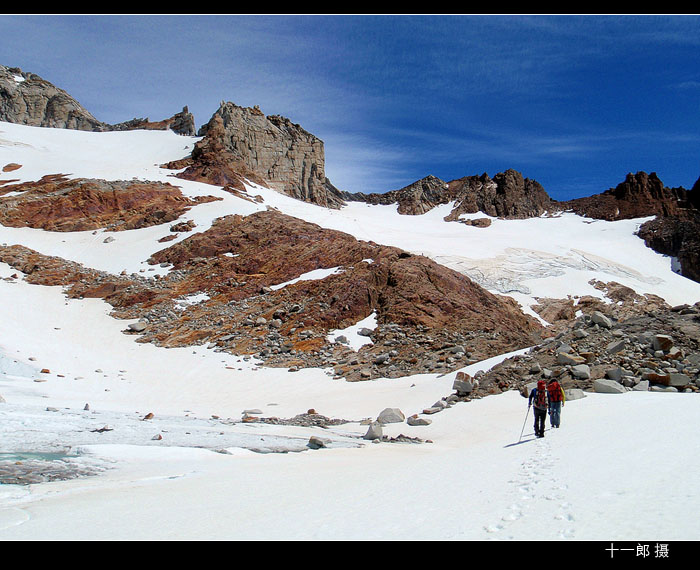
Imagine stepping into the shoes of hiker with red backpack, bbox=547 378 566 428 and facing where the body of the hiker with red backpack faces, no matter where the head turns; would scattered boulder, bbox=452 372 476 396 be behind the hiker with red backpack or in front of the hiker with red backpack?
in front

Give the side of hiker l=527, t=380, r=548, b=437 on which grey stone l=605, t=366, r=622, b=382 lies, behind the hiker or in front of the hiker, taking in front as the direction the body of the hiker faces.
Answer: in front

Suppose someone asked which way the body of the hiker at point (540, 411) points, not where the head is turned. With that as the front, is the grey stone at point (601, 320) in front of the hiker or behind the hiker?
in front

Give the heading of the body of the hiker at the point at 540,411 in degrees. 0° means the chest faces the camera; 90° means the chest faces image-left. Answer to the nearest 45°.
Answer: approximately 180°

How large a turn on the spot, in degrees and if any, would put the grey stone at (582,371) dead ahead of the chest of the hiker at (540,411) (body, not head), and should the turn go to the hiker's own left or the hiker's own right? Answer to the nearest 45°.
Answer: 0° — they already face it

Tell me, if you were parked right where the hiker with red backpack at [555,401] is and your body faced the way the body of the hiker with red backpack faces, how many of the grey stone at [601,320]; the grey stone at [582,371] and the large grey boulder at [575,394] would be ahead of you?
3

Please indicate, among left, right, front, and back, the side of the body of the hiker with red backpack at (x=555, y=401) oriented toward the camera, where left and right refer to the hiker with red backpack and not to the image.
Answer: back

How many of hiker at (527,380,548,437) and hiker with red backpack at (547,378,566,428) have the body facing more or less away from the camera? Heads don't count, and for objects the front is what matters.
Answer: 2

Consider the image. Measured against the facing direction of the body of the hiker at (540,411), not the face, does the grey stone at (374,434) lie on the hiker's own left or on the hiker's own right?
on the hiker's own left

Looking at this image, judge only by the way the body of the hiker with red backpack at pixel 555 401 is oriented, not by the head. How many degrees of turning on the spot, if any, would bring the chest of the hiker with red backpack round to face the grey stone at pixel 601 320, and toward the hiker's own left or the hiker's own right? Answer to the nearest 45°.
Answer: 0° — they already face it
